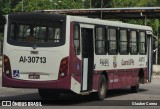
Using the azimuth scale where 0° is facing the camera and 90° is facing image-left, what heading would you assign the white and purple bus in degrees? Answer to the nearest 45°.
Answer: approximately 225°
